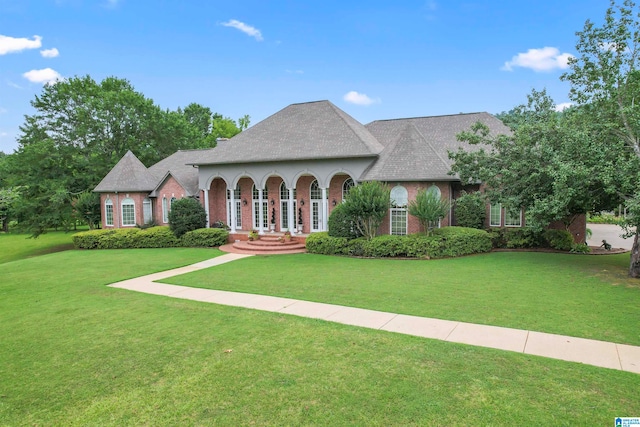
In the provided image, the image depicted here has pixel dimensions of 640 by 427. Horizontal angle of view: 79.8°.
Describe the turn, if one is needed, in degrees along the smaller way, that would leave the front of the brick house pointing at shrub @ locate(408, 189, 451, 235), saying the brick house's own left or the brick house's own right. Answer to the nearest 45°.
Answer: approximately 90° to the brick house's own left

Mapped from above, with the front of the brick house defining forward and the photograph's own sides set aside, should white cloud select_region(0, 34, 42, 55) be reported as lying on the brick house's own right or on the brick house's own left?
on the brick house's own right

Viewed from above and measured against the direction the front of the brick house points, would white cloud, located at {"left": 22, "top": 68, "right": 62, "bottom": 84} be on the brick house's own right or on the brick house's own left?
on the brick house's own right

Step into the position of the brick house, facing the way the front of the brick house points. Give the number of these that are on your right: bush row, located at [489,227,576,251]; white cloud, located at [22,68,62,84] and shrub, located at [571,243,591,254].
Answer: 1

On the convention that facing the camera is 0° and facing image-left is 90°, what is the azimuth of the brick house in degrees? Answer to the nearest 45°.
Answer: approximately 45°

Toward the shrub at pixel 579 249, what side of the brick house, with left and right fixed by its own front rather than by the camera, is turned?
left

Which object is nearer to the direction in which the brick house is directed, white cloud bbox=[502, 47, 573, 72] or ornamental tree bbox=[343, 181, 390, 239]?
the ornamental tree

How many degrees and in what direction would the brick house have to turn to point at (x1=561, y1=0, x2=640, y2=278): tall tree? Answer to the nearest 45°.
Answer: approximately 90° to its left

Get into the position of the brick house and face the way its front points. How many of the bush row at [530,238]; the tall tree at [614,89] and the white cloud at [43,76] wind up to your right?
1
